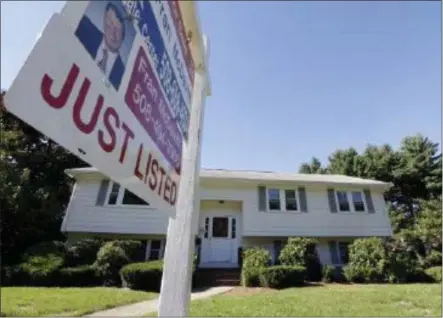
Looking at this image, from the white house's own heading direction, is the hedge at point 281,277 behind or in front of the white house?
in front

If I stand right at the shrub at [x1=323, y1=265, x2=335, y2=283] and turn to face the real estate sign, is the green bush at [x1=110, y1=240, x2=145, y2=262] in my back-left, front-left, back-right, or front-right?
front-right

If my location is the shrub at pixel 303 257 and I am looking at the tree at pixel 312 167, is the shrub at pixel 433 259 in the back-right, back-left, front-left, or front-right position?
front-right

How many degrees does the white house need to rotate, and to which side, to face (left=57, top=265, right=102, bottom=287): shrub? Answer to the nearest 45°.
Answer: approximately 45° to its right

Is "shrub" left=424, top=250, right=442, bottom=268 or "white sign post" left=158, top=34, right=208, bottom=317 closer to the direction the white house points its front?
the white sign post

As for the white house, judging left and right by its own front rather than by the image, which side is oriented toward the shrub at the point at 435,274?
left

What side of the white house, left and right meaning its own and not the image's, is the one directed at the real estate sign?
front

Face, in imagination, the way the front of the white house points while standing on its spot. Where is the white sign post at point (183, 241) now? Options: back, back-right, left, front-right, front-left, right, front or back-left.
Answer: front

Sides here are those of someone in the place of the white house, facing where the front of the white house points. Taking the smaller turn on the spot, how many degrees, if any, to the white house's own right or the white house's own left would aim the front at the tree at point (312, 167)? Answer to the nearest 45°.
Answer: approximately 135° to the white house's own left

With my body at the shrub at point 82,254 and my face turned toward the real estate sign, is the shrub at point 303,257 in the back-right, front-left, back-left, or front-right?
front-left

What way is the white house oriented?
toward the camera

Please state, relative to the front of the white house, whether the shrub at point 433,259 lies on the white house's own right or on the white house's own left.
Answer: on the white house's own left

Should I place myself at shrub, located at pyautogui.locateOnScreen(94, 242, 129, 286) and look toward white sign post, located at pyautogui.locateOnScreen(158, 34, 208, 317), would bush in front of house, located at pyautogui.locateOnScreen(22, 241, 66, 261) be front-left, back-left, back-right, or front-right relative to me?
back-right
